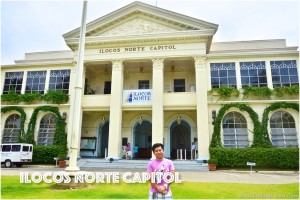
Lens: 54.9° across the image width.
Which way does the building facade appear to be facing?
toward the camera

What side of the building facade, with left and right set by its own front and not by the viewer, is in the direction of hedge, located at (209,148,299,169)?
left

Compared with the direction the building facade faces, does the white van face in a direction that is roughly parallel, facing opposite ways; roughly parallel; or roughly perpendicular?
roughly perpendicular

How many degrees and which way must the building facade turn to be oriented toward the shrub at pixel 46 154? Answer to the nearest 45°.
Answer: approximately 90° to its right

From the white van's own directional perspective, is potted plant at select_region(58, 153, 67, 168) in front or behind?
behind

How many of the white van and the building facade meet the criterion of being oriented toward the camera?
1
